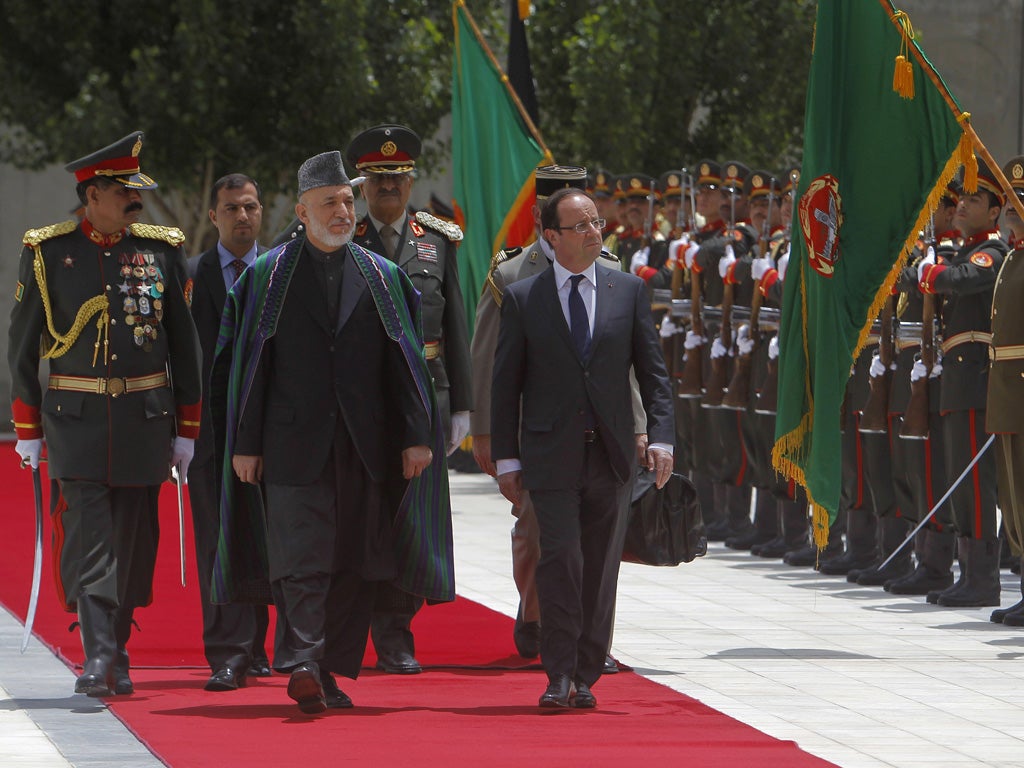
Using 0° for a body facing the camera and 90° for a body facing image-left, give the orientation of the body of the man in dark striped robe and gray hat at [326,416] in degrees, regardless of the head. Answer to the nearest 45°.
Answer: approximately 0°

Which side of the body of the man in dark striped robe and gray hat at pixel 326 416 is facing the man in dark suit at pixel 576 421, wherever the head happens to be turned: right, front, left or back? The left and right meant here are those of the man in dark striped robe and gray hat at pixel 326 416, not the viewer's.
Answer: left

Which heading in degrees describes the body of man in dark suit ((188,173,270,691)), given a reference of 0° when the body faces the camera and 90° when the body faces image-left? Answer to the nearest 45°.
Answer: approximately 0°

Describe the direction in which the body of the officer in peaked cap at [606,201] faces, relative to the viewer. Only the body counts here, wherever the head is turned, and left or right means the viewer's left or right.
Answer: facing the viewer and to the left of the viewer

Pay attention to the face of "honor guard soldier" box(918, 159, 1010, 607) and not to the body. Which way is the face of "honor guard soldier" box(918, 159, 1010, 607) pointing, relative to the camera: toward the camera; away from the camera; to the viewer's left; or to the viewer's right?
to the viewer's left

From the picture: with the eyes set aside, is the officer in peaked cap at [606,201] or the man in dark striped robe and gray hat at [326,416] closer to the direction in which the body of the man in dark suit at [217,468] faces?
the man in dark striped robe and gray hat

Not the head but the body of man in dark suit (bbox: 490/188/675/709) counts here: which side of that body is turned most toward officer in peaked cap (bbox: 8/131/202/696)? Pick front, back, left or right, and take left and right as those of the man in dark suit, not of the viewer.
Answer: right

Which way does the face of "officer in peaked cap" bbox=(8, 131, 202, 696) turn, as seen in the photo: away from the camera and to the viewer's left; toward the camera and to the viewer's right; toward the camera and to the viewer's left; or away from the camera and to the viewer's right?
toward the camera and to the viewer's right

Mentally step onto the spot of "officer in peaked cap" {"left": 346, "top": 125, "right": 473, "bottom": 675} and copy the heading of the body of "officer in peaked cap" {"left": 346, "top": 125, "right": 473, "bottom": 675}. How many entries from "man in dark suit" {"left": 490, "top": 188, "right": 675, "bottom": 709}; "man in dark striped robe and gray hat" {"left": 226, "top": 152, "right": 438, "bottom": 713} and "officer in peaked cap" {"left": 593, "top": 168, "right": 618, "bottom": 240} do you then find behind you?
1
